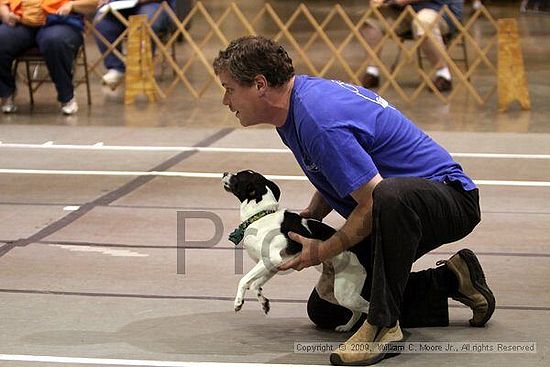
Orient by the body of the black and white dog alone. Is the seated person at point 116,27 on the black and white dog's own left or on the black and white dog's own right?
on the black and white dog's own right

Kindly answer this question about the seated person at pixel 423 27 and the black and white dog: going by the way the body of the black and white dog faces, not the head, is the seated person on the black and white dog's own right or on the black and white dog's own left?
on the black and white dog's own right

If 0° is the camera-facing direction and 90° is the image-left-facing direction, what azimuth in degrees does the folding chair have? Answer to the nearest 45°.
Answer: approximately 0°

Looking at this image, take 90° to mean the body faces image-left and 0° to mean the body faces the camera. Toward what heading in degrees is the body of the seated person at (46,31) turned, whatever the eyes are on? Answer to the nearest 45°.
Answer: approximately 0°

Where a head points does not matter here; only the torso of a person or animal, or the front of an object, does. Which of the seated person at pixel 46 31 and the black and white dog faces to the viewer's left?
the black and white dog

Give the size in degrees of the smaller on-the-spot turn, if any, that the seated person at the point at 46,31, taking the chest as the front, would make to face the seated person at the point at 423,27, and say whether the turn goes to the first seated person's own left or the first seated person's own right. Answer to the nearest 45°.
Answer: approximately 90° to the first seated person's own left

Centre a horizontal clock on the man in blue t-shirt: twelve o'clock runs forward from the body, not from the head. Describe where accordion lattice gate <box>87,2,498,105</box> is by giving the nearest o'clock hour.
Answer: The accordion lattice gate is roughly at 3 o'clock from the man in blue t-shirt.

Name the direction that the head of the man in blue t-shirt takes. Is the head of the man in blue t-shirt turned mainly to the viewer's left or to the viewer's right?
to the viewer's left

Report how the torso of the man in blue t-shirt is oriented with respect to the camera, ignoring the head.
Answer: to the viewer's left

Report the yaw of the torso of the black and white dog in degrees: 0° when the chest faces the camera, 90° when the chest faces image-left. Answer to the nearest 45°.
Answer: approximately 90°
